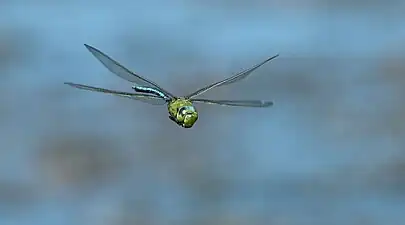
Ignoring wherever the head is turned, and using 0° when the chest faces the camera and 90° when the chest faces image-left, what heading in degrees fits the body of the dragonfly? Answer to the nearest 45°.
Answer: approximately 315°
